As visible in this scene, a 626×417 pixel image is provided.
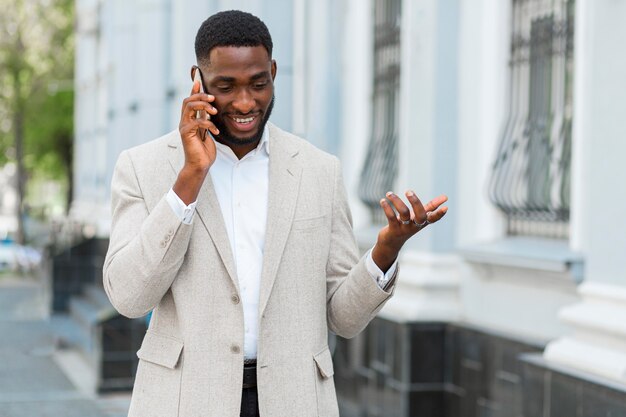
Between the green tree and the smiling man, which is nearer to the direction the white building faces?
the smiling man

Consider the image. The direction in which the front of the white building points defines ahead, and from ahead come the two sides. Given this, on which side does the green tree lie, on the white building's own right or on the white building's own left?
on the white building's own right

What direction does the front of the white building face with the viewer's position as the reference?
facing the viewer and to the left of the viewer
